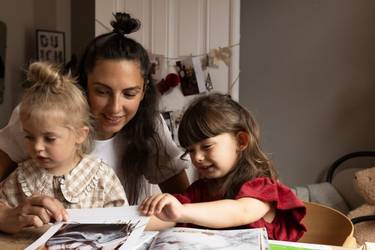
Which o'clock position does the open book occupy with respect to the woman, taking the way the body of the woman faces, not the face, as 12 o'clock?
The open book is roughly at 12 o'clock from the woman.

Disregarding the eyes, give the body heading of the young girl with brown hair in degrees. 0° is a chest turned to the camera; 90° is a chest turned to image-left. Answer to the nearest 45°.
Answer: approximately 45°

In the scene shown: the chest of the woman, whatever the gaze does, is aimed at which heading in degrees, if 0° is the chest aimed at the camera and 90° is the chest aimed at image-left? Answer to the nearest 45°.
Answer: approximately 0°

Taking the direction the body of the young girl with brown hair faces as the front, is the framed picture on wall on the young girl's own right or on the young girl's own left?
on the young girl's own right

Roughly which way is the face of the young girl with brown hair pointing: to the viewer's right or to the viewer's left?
to the viewer's left
